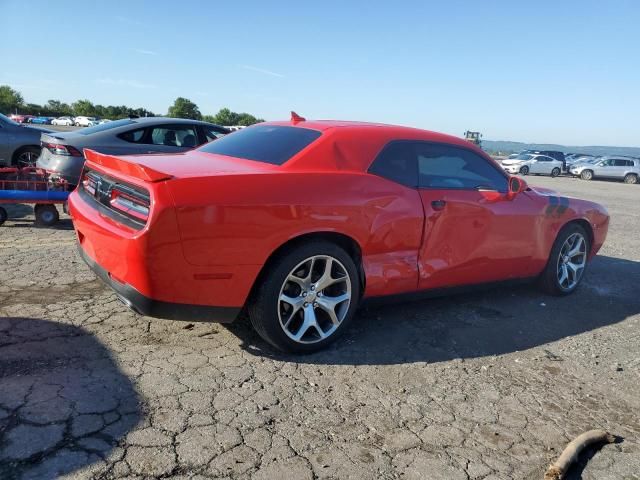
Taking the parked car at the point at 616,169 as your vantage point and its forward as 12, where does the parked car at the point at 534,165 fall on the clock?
the parked car at the point at 534,165 is roughly at 12 o'clock from the parked car at the point at 616,169.

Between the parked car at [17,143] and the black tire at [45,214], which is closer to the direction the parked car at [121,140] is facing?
the parked car

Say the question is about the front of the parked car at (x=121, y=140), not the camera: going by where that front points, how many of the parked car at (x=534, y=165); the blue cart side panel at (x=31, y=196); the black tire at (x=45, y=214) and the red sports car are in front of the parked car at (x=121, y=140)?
1

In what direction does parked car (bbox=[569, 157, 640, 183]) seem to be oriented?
to the viewer's left

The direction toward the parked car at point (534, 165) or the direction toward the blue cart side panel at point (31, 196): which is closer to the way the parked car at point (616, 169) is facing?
the parked car

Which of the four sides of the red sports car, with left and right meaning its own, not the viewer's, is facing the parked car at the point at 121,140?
left

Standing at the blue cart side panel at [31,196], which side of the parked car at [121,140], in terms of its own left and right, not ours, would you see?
back

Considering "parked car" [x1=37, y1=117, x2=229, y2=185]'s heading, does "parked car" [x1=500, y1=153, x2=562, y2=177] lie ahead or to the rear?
ahead

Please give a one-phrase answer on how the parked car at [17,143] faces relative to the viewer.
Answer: facing to the right of the viewer

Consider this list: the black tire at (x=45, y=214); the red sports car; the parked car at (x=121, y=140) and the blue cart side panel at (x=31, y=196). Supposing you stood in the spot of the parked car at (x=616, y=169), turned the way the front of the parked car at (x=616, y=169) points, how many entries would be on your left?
4

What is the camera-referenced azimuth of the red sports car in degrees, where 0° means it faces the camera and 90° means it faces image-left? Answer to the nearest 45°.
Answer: approximately 225°

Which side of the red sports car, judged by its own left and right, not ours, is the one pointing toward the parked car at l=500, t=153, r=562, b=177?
front

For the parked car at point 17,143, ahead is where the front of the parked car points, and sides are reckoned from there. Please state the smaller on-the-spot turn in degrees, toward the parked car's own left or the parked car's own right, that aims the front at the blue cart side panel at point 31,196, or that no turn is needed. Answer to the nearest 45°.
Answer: approximately 90° to the parked car's own right
